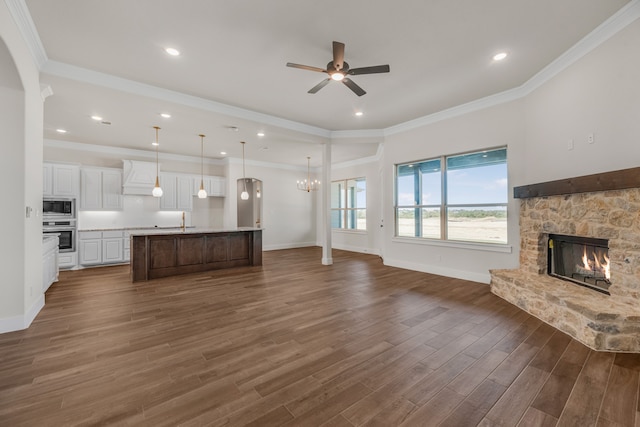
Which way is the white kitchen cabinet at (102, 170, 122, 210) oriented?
toward the camera

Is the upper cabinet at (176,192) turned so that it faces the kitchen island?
yes

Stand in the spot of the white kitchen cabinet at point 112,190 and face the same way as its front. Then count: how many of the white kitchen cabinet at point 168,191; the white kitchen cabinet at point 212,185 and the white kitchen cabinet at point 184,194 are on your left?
3

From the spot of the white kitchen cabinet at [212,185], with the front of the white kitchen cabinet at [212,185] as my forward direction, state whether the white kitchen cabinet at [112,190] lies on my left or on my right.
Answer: on my right

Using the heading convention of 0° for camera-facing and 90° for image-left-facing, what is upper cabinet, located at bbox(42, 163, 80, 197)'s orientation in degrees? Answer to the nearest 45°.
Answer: approximately 0°

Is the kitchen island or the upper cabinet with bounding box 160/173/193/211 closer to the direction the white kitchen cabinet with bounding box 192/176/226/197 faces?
the kitchen island

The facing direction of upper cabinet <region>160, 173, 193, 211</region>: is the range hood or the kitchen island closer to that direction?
the kitchen island

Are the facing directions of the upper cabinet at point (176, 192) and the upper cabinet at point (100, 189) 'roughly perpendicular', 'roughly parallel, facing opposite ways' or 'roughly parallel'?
roughly parallel

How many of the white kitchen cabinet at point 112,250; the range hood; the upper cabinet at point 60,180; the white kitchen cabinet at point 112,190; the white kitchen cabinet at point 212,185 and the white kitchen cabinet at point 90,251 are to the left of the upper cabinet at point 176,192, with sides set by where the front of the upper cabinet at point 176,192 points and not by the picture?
1

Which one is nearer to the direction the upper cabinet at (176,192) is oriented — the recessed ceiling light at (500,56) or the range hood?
the recessed ceiling light

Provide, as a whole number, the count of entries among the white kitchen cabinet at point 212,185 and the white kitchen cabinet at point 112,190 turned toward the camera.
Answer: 2

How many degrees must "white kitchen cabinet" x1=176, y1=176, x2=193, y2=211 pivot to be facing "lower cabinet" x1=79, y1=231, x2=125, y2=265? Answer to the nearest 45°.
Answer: approximately 45° to its right

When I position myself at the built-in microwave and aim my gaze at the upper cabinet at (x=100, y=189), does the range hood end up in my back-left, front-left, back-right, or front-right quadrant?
front-right

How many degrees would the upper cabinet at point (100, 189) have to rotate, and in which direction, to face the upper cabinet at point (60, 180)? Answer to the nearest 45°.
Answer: approximately 45° to its right

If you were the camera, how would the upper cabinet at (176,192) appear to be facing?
facing the viewer

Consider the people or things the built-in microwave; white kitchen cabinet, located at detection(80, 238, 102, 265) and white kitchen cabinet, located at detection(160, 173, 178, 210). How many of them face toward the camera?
3
